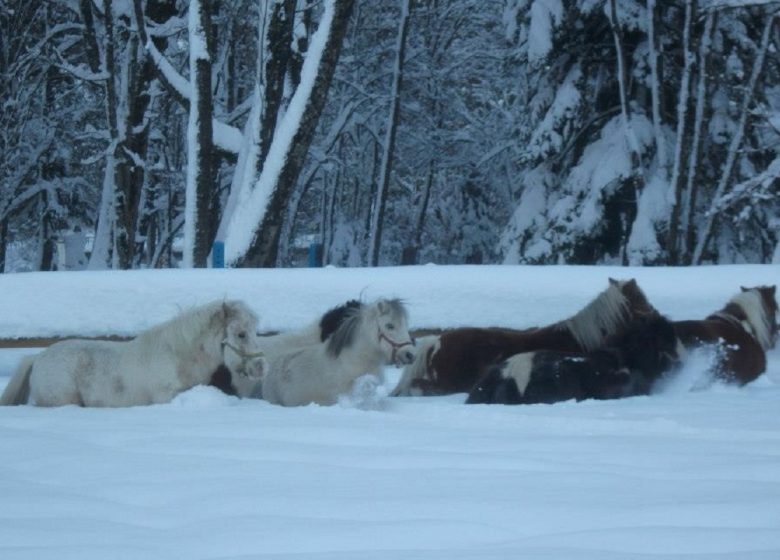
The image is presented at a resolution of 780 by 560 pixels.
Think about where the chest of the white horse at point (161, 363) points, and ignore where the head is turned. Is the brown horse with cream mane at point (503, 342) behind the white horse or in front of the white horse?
in front

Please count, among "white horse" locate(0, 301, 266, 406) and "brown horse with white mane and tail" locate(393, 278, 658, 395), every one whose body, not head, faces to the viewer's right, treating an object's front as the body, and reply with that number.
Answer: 2

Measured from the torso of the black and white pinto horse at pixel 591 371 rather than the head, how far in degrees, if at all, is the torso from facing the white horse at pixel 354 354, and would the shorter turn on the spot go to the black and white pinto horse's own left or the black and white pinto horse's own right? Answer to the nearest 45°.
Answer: approximately 180°

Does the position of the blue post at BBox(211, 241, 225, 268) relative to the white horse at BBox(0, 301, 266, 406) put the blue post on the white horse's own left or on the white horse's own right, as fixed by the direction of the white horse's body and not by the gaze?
on the white horse's own left

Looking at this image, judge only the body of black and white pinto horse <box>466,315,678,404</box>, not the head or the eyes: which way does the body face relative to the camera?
to the viewer's right

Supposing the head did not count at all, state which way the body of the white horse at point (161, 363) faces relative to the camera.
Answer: to the viewer's right

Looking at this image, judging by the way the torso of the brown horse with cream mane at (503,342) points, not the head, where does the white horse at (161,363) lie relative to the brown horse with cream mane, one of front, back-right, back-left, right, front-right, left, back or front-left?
back-right

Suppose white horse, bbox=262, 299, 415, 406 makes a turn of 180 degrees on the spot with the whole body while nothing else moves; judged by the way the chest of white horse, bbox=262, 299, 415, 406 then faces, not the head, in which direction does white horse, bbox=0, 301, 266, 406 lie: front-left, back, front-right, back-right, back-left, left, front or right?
front

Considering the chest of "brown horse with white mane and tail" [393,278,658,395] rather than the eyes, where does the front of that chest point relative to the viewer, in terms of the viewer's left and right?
facing to the right of the viewer

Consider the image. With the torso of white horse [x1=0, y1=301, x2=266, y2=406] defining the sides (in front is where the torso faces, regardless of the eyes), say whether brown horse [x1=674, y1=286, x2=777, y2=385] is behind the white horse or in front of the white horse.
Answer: in front

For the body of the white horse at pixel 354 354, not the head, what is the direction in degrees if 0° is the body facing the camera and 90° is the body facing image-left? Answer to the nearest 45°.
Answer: approximately 270°

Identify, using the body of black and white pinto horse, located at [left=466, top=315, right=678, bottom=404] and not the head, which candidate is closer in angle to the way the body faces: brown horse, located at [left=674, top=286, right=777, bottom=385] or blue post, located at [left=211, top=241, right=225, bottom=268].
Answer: the brown horse
